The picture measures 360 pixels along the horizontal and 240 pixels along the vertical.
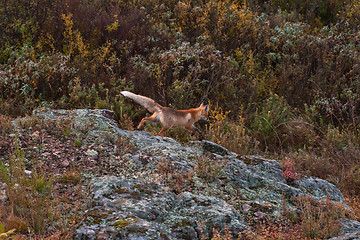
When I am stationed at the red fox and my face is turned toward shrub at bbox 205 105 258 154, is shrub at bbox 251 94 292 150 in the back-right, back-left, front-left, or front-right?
front-left

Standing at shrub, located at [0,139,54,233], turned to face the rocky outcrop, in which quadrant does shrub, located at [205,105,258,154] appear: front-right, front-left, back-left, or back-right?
front-left

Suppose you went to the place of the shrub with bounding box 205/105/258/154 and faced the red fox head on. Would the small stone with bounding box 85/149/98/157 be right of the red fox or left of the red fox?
left

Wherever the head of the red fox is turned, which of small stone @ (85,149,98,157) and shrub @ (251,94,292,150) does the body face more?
the shrub

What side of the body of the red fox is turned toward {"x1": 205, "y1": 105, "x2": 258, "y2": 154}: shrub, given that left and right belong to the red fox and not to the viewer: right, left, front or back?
front

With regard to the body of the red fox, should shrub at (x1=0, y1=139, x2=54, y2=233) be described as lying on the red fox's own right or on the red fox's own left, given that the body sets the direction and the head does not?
on the red fox's own right

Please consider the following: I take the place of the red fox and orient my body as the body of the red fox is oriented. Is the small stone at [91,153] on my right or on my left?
on my right

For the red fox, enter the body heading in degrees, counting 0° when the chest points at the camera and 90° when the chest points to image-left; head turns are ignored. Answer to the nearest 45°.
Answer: approximately 270°

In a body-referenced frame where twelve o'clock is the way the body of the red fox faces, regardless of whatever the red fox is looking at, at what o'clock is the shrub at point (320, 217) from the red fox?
The shrub is roughly at 2 o'clock from the red fox.
